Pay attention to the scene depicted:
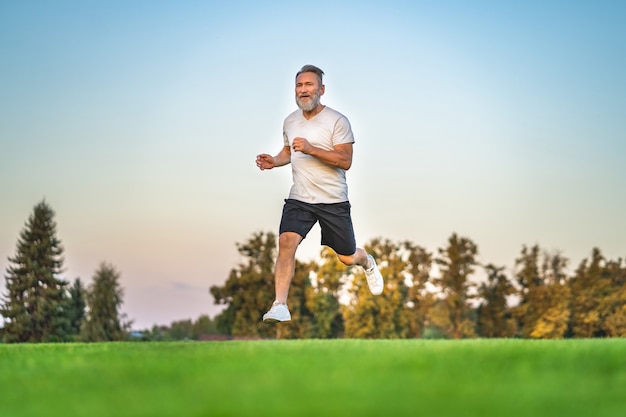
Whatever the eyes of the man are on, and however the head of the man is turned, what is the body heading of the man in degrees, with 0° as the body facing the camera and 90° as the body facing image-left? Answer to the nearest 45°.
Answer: approximately 45°
